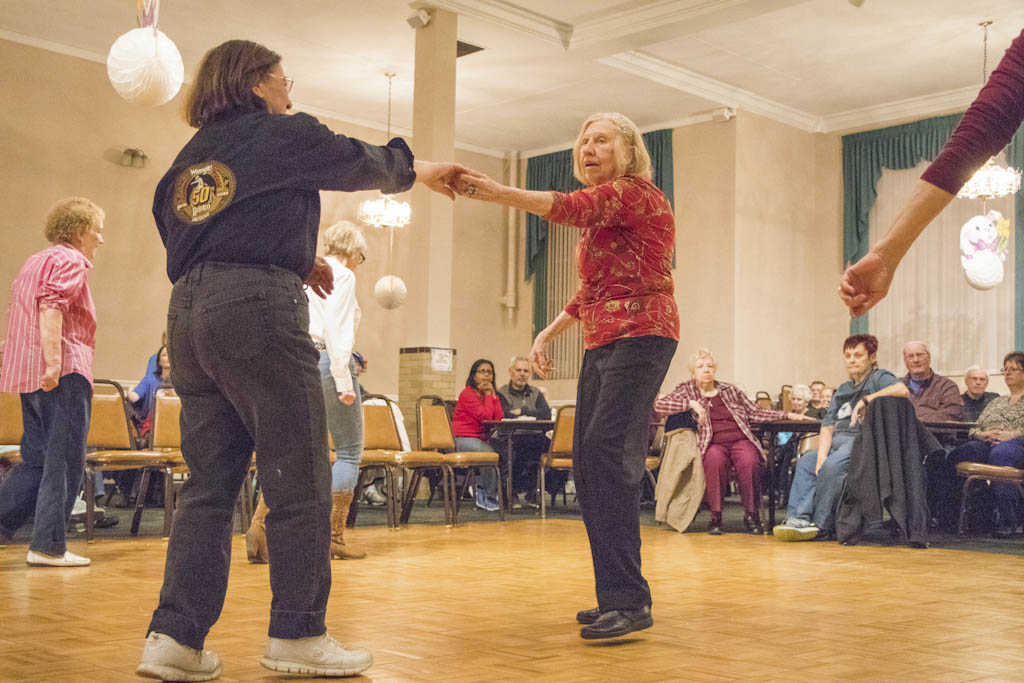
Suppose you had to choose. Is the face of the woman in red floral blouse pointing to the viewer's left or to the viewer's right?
to the viewer's left

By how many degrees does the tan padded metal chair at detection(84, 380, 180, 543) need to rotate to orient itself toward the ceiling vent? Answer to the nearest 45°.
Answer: approximately 90° to its left

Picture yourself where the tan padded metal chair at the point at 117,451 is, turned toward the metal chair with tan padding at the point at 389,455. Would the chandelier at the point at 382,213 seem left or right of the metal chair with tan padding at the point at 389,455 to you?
left

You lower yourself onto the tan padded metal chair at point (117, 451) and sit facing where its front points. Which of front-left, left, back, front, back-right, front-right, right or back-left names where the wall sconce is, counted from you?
back-left

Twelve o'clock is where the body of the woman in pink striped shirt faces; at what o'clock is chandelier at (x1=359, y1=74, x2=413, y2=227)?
The chandelier is roughly at 10 o'clock from the woman in pink striped shirt.
